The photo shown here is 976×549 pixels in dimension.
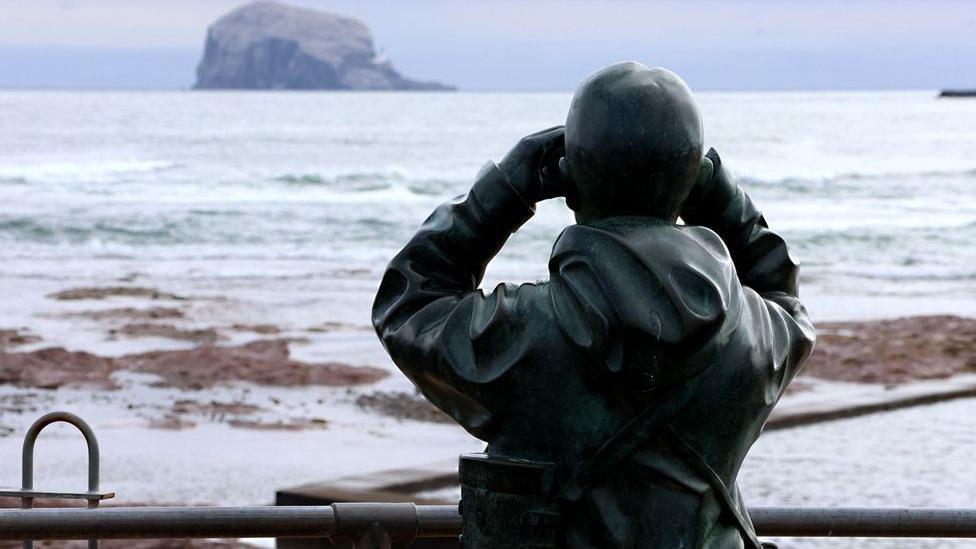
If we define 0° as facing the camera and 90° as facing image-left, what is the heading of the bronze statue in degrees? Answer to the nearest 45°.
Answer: approximately 180°
